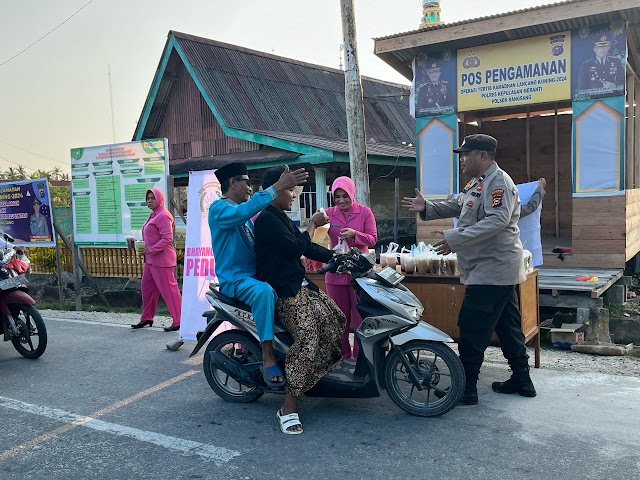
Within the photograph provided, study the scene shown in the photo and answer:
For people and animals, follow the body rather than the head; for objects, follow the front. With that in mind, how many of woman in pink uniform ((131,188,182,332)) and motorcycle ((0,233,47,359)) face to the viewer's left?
1

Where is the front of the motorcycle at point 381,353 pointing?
to the viewer's right

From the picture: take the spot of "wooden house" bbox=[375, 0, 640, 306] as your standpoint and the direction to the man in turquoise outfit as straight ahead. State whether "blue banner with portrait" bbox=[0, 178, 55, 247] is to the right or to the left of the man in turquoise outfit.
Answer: right

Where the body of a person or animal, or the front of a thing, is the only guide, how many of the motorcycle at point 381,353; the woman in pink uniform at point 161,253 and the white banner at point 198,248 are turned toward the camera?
1

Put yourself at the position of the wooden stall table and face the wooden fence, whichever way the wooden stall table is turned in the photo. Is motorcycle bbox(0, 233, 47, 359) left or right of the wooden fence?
left

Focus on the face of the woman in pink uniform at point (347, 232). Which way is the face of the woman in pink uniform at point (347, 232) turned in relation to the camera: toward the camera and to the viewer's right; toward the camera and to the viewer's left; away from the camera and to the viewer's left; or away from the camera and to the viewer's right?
toward the camera and to the viewer's left

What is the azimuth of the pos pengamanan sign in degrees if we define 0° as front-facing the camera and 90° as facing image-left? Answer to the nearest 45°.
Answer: approximately 45°

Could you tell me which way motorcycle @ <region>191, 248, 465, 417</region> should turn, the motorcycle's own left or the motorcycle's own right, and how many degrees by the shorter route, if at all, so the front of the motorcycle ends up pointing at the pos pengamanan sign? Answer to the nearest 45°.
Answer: approximately 45° to the motorcycle's own left

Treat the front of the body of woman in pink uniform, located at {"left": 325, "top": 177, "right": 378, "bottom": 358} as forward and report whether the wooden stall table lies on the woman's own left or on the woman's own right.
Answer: on the woman's own left

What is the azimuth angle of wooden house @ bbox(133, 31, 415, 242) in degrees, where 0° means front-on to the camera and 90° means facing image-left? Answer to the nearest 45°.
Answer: approximately 45°

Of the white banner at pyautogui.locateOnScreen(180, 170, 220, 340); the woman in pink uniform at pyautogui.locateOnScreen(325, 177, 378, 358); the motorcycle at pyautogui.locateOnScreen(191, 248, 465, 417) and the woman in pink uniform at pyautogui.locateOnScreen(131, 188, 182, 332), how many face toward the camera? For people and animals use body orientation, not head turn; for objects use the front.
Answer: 2

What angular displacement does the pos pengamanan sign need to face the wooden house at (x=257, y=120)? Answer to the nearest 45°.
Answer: approximately 90° to its right
